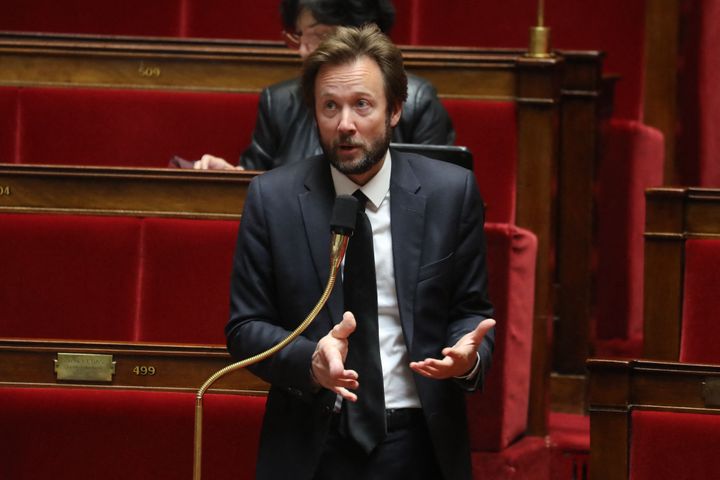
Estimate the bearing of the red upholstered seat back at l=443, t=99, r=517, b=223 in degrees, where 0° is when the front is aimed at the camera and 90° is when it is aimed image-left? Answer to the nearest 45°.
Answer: approximately 0°

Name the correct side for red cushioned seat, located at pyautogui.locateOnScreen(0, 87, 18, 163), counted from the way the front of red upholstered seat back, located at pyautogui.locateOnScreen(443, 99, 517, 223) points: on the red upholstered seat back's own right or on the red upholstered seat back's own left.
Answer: on the red upholstered seat back's own right

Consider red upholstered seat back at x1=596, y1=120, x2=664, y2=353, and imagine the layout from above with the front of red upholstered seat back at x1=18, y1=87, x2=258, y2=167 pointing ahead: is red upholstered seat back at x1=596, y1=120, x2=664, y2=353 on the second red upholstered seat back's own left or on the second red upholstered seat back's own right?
on the second red upholstered seat back's own left
